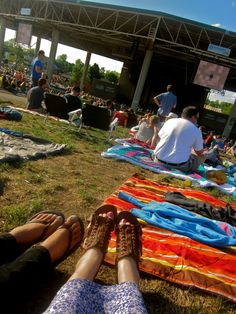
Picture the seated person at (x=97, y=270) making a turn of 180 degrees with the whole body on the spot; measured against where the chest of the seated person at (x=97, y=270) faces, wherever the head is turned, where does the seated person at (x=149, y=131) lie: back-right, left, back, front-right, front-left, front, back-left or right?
back

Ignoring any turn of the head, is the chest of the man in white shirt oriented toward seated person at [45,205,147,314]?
no

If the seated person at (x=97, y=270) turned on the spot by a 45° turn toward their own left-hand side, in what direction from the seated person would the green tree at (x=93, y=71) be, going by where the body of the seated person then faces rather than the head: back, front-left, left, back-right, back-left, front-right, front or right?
front-right

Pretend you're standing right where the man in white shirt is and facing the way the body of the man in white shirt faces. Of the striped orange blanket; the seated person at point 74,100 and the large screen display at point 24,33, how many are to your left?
2

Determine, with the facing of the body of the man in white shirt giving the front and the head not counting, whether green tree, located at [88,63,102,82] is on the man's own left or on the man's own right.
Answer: on the man's own left

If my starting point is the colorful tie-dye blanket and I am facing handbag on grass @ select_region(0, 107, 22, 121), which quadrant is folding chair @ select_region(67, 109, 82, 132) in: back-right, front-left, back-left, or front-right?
front-right

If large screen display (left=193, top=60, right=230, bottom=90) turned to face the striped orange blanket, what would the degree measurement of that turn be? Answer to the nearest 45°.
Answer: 0° — it already faces it

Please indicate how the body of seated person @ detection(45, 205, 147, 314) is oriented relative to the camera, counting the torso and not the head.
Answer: away from the camera

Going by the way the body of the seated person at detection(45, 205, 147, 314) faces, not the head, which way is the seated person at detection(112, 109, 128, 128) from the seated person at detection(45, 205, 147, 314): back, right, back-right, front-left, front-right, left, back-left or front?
front

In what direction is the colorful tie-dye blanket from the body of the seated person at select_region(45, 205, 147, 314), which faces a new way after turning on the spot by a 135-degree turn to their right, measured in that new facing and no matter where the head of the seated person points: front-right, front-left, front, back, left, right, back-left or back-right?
back-left

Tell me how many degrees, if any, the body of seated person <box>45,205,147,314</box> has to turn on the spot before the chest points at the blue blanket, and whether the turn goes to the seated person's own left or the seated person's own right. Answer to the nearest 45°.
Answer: approximately 45° to the seated person's own right

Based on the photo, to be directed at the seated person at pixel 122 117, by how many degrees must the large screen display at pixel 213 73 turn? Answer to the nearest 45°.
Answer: approximately 45° to its right

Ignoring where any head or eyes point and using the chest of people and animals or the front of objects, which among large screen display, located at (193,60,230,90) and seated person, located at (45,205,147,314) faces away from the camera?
the seated person

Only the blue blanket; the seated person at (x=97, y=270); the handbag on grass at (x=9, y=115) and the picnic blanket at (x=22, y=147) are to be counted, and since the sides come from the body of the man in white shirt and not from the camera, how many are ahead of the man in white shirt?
0

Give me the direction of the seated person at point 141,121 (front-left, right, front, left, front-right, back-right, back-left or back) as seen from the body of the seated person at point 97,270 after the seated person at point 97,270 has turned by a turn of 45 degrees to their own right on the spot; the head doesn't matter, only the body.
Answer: front-left

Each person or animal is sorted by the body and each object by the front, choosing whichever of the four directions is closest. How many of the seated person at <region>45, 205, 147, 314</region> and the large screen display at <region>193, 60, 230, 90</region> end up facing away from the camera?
1

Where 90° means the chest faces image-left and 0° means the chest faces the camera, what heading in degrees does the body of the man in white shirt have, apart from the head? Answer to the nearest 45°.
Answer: approximately 225°

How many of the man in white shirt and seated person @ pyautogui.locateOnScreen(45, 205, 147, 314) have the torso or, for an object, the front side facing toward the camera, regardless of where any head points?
0

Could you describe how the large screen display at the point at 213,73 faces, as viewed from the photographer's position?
facing the viewer

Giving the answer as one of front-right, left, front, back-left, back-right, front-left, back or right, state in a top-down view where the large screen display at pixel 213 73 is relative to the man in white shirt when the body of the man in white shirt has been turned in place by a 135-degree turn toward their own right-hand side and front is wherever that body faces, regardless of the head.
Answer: back

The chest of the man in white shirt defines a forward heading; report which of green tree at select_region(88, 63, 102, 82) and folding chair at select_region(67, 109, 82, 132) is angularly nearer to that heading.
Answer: the green tree
